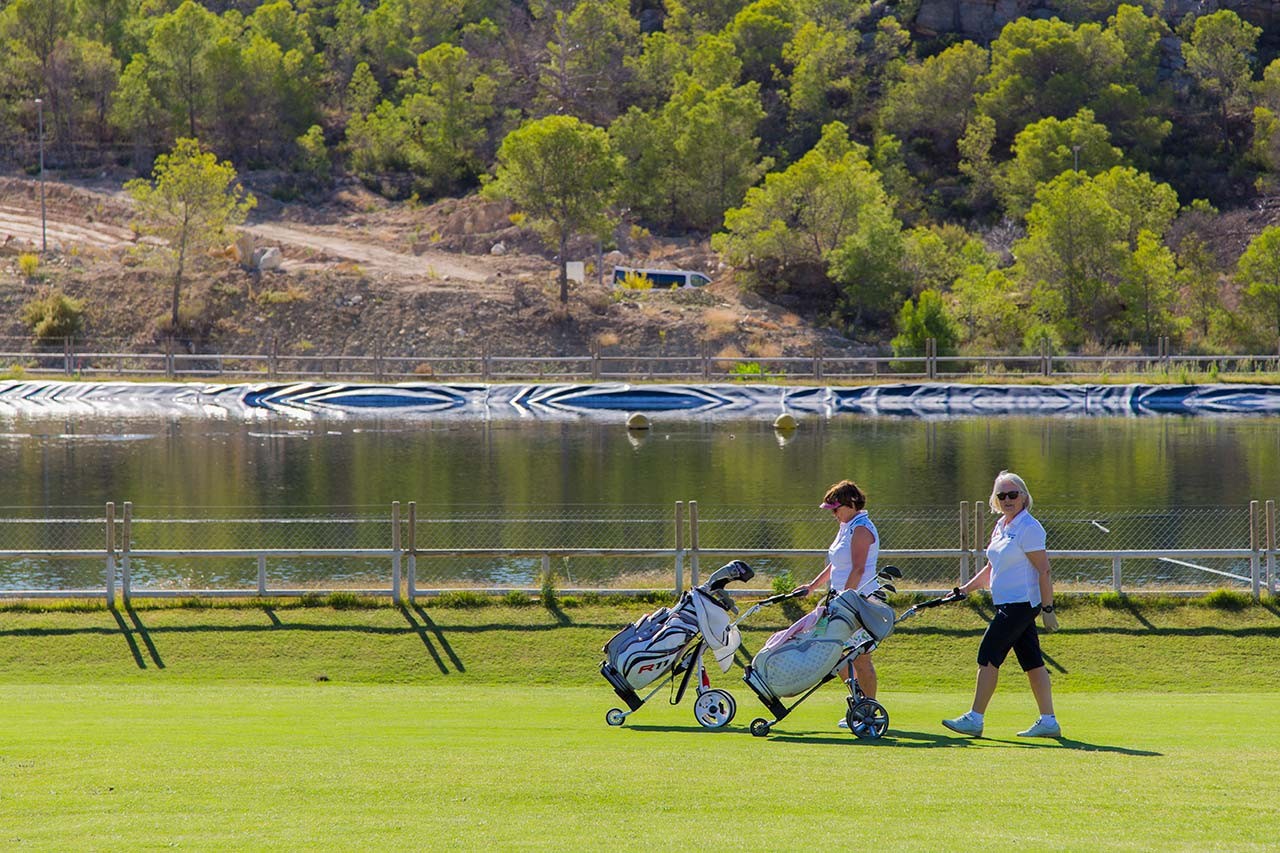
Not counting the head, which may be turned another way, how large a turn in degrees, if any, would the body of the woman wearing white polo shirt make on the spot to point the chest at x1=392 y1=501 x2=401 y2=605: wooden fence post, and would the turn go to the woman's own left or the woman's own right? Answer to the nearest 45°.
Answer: approximately 90° to the woman's own right

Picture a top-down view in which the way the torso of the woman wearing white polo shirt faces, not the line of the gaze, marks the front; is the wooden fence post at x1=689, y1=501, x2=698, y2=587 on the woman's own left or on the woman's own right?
on the woman's own right

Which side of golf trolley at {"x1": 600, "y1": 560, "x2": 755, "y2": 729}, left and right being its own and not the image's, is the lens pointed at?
left

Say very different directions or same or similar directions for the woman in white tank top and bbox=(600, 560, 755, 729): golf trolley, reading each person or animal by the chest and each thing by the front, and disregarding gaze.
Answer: same or similar directions

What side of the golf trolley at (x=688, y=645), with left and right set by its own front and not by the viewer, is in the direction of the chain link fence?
right

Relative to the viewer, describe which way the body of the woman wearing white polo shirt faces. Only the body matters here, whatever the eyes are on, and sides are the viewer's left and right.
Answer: facing the viewer and to the left of the viewer

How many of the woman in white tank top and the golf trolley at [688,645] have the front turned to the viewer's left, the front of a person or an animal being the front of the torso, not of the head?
2

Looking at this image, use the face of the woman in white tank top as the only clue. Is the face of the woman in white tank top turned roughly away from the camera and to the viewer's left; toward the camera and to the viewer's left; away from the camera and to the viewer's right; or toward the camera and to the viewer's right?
toward the camera and to the viewer's left

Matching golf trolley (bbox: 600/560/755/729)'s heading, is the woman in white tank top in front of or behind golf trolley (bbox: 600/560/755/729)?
behind

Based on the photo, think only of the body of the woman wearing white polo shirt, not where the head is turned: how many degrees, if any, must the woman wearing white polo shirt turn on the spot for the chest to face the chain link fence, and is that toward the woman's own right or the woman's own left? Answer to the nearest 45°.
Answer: approximately 90° to the woman's own right

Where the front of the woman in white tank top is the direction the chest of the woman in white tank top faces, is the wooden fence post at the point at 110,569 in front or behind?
in front

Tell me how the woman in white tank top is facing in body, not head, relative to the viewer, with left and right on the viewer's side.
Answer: facing to the left of the viewer
